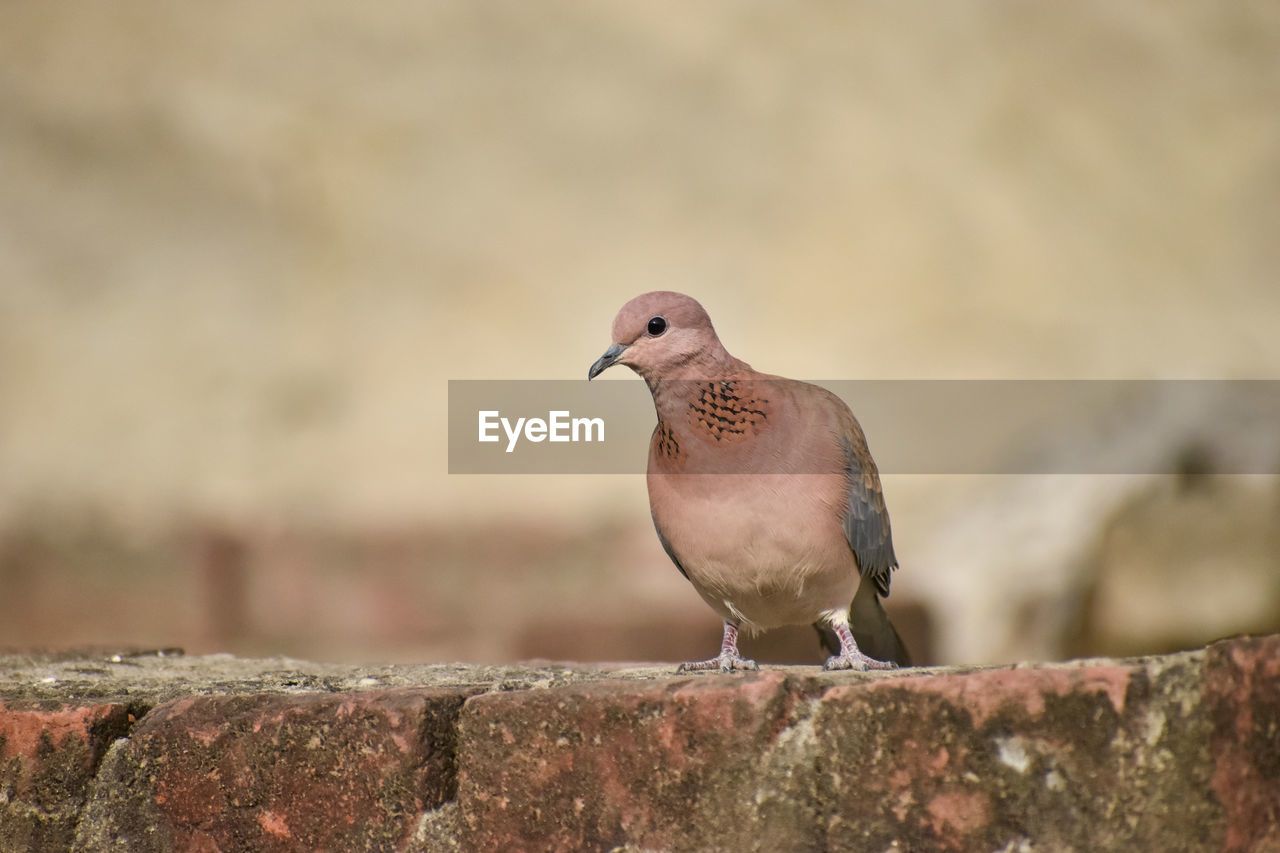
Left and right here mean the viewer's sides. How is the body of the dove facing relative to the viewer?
facing the viewer and to the left of the viewer

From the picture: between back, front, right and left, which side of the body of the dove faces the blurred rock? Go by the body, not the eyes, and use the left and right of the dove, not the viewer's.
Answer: back
